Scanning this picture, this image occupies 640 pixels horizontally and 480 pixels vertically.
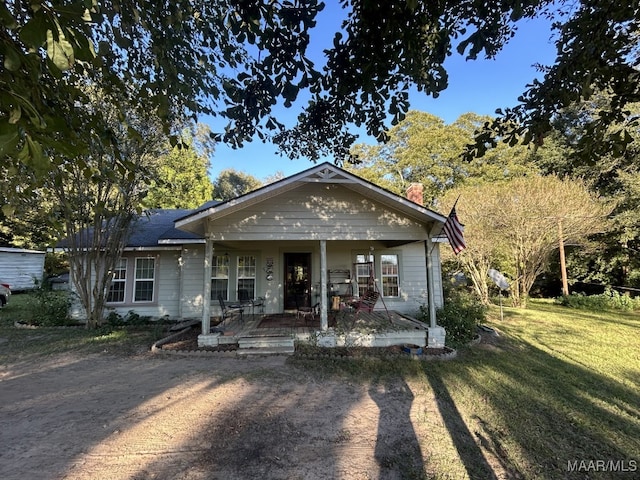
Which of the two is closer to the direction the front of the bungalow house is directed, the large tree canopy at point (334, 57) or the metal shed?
the large tree canopy

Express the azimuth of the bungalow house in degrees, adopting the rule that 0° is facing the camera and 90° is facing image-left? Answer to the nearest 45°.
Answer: approximately 0°

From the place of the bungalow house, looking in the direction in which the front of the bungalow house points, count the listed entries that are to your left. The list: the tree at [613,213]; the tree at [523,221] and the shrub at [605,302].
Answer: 3

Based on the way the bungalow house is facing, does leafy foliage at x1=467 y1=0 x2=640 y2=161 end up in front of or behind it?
in front

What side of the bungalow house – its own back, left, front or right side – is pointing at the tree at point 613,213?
left

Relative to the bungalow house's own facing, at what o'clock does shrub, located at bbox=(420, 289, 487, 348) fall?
The shrub is roughly at 10 o'clock from the bungalow house.

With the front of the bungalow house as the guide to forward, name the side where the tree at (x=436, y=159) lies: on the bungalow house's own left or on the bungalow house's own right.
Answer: on the bungalow house's own left

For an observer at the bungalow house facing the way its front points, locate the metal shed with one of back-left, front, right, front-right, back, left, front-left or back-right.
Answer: back-right

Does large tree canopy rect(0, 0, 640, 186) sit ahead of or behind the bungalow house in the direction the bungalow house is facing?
ahead

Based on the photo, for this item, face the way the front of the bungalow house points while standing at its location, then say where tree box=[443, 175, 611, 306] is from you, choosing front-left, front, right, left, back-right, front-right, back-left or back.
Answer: left
